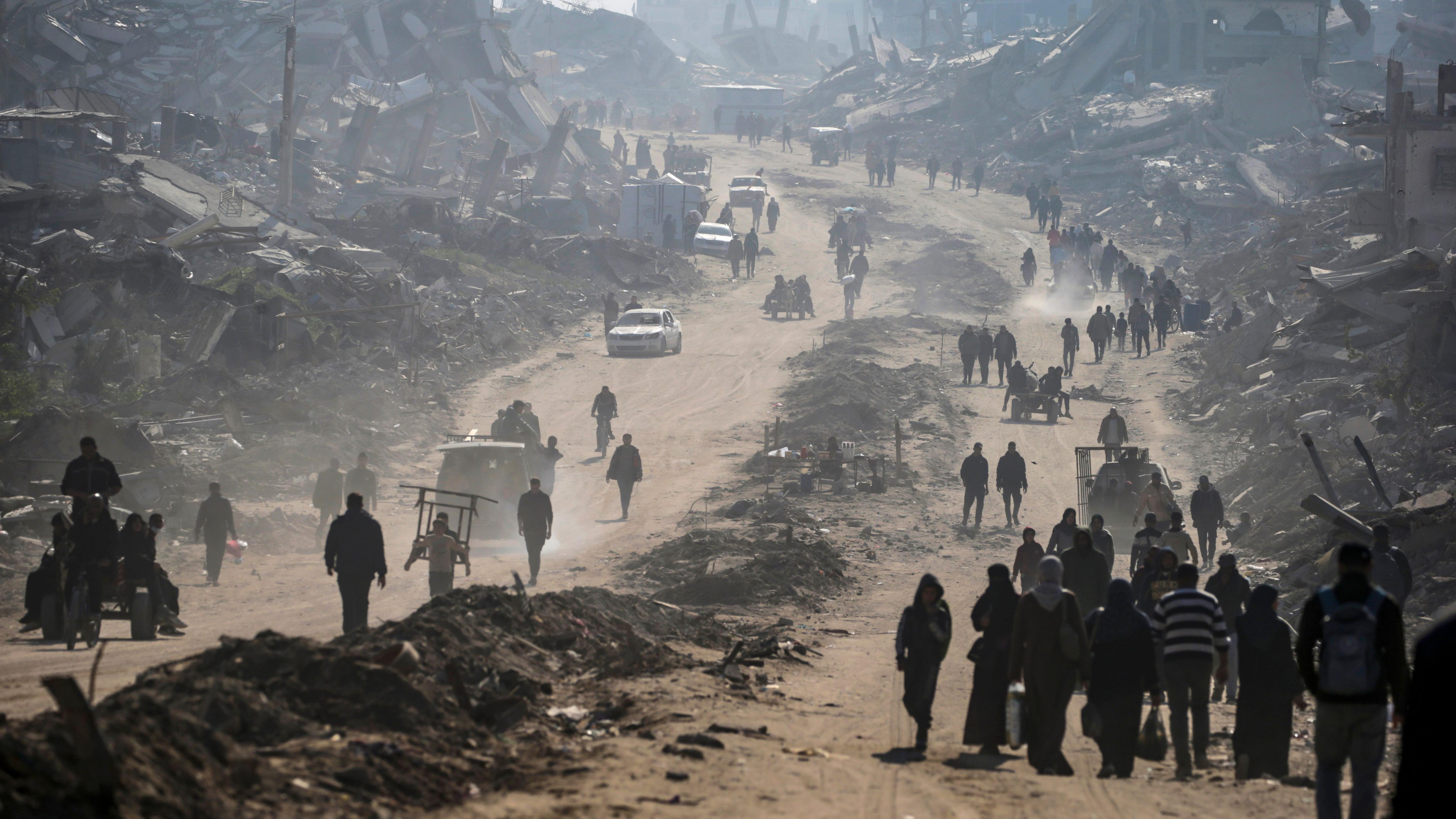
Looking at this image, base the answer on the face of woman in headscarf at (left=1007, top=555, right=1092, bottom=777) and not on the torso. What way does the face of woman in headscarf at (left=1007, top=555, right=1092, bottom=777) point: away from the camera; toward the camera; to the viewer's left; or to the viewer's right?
away from the camera

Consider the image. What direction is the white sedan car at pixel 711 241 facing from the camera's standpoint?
toward the camera

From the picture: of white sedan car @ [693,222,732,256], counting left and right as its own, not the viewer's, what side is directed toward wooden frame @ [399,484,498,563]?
front

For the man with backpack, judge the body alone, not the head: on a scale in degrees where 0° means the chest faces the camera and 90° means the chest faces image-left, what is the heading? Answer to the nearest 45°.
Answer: approximately 180°

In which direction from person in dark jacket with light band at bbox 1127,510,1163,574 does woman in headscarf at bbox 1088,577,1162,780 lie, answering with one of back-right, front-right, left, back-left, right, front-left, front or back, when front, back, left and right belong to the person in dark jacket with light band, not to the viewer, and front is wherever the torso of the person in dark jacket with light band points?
back

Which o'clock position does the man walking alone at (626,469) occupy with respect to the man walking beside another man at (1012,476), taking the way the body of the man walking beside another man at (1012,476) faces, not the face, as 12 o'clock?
the man walking alone at (626,469) is roughly at 3 o'clock from the man walking beside another man at (1012,476).

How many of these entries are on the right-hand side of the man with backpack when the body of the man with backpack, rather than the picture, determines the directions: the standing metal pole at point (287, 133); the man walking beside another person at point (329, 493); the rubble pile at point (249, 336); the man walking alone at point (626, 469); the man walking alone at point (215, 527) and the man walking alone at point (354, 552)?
0

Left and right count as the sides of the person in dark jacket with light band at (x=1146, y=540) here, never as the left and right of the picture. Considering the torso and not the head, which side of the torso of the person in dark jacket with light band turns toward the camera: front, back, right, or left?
back

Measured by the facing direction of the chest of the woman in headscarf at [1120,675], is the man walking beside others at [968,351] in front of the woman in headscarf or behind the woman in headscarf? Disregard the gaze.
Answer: in front

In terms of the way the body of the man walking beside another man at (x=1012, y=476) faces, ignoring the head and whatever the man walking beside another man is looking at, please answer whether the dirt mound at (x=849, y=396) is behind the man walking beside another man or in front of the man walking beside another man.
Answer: behind

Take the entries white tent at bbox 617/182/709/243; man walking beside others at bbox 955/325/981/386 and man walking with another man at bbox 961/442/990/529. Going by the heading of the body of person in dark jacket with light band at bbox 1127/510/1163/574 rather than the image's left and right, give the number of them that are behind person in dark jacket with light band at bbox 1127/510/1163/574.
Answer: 0

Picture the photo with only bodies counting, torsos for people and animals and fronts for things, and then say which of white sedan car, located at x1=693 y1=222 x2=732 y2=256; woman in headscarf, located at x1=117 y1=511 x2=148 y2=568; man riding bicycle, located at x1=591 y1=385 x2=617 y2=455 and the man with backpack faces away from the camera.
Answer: the man with backpack

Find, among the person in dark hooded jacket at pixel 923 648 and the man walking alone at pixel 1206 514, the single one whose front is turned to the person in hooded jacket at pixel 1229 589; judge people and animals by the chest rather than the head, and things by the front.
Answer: the man walking alone

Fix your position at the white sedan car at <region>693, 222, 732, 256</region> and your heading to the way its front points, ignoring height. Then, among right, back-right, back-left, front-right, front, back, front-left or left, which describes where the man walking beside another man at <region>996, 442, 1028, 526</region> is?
front

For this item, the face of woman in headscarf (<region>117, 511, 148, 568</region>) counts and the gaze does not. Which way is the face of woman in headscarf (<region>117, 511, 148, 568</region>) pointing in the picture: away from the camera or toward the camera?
toward the camera

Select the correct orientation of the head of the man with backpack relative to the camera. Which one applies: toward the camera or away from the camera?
away from the camera

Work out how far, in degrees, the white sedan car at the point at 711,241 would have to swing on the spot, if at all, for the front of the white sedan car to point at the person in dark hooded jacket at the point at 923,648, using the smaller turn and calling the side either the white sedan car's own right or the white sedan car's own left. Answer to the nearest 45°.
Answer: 0° — it already faces them

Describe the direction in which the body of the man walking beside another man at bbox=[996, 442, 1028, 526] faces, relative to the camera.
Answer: toward the camera

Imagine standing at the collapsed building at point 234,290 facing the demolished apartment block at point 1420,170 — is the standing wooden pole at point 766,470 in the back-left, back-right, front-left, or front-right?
front-right
